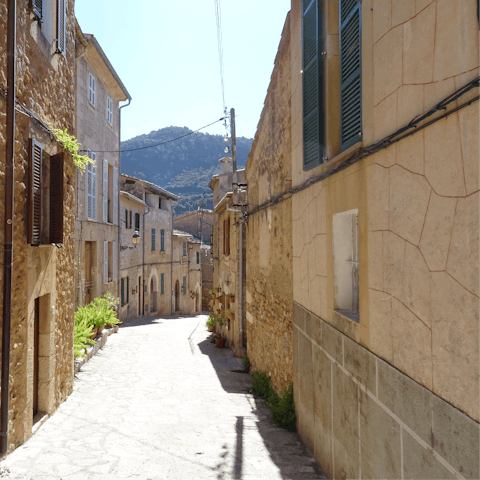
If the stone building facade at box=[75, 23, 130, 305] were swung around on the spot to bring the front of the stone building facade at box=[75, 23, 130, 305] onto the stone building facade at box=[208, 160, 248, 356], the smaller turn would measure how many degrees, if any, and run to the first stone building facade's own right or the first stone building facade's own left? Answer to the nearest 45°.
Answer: approximately 45° to the first stone building facade's own right

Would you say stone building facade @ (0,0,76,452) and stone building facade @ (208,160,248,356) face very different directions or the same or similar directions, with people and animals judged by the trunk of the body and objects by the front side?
very different directions

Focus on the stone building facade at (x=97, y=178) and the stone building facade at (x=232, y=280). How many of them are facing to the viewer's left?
1

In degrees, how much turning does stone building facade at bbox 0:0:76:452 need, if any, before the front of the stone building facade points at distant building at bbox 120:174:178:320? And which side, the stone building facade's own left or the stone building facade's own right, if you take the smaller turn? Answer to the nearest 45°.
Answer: approximately 90° to the stone building facade's own left

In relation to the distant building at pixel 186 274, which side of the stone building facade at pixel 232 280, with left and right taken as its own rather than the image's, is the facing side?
right

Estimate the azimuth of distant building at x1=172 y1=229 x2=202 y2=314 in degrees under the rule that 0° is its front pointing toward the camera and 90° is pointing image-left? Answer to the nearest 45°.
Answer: approximately 315°

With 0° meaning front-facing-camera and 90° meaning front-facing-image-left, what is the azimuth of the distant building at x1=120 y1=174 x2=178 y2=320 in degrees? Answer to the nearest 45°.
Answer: approximately 315°

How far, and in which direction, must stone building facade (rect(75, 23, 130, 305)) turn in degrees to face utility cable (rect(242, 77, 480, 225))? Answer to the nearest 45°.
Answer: approximately 90° to its right

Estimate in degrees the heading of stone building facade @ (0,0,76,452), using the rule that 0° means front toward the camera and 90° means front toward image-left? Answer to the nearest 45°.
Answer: approximately 270°

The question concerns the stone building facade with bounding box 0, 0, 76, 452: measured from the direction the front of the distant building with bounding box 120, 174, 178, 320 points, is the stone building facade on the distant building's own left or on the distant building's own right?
on the distant building's own right

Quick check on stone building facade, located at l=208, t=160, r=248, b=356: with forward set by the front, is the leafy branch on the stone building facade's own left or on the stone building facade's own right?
on the stone building facade's own left

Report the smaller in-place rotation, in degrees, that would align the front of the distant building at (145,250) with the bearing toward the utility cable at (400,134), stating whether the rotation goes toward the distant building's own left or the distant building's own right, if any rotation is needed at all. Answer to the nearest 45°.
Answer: approximately 45° to the distant building's own right

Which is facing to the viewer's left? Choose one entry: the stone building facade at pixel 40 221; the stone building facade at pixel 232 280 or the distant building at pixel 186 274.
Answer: the stone building facade at pixel 232 280

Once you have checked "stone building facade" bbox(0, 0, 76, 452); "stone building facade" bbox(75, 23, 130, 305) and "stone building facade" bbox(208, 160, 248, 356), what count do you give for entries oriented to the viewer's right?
2

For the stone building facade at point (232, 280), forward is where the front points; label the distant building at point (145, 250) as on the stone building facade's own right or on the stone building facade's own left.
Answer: on the stone building facade's own right

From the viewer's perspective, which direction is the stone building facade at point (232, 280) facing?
to the viewer's left

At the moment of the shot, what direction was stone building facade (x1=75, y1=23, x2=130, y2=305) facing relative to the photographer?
facing to the right of the viewer
